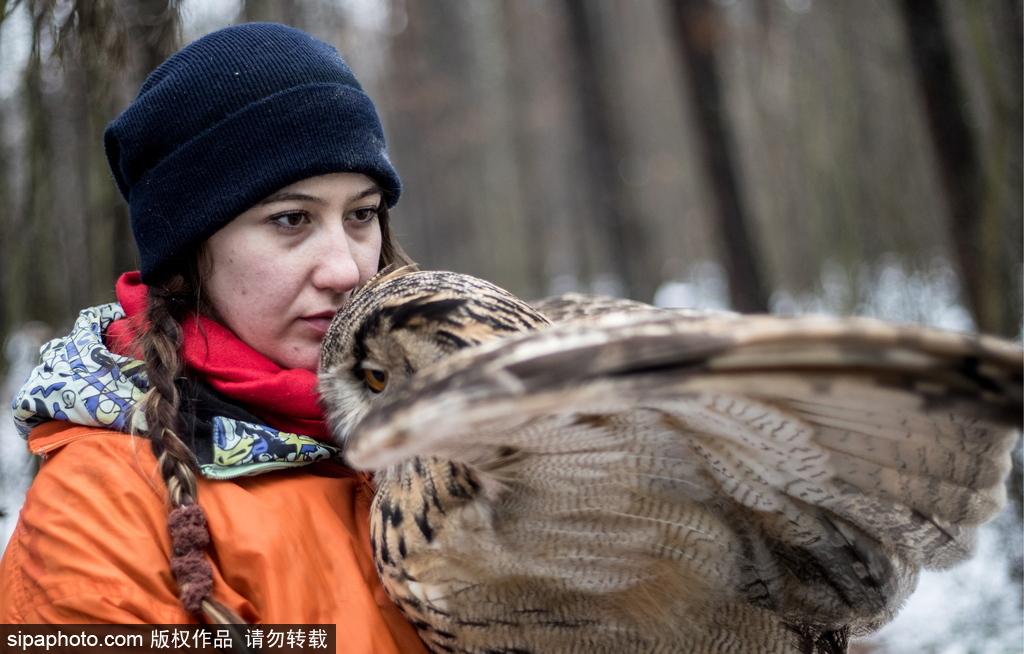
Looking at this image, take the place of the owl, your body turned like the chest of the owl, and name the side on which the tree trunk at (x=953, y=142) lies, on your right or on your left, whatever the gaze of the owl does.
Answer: on your right

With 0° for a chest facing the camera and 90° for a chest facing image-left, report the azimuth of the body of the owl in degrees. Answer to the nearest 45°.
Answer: approximately 90°

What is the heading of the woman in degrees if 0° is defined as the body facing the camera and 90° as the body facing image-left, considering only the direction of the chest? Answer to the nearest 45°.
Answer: approximately 315°
